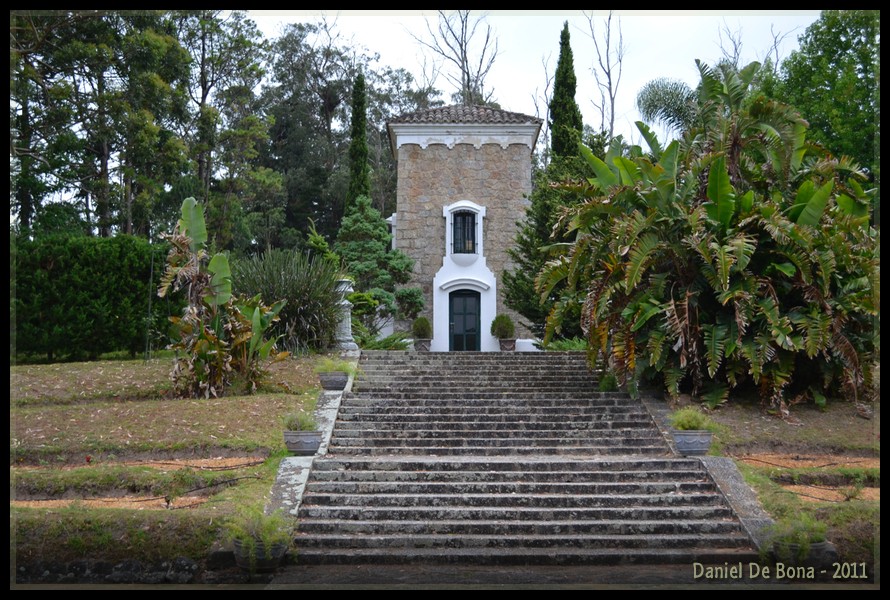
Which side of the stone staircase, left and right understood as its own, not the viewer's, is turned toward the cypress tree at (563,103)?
back

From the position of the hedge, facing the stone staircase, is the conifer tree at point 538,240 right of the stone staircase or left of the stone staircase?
left

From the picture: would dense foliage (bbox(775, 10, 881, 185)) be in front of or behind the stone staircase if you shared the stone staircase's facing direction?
behind

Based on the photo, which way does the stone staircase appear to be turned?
toward the camera

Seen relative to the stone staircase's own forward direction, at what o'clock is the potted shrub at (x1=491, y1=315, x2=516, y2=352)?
The potted shrub is roughly at 6 o'clock from the stone staircase.

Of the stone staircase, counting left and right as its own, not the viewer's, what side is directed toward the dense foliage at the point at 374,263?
back

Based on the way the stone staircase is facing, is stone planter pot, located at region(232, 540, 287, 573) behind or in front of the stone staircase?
in front

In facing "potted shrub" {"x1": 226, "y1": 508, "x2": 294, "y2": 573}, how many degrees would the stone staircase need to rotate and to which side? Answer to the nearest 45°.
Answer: approximately 45° to its right

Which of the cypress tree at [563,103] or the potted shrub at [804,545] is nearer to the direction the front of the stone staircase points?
the potted shrub

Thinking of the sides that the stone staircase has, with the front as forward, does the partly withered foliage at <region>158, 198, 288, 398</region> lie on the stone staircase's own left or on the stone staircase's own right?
on the stone staircase's own right

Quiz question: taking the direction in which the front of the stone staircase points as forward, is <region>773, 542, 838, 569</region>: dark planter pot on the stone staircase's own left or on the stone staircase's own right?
on the stone staircase's own left

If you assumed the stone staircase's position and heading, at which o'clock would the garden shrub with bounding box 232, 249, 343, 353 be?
The garden shrub is roughly at 5 o'clock from the stone staircase.

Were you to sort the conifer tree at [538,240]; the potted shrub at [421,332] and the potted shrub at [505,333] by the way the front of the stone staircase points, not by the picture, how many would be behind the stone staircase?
3
